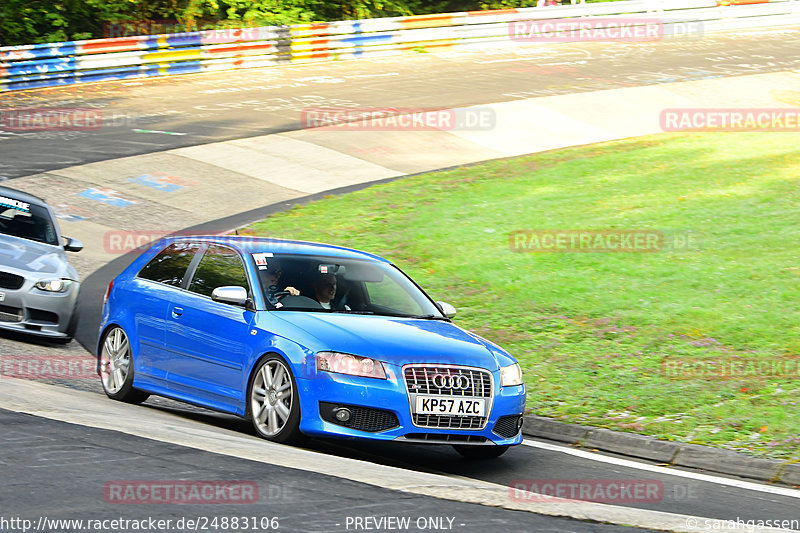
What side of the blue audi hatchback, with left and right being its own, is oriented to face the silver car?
back

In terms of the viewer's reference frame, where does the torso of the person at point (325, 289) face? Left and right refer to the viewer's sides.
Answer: facing the viewer and to the right of the viewer

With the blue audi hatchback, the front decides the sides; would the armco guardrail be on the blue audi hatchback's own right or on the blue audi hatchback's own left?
on the blue audi hatchback's own left

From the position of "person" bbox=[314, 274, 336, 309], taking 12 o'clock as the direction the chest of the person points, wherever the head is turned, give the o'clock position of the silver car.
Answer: The silver car is roughly at 6 o'clock from the person.

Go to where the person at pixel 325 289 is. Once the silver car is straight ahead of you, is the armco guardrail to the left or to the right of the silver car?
right

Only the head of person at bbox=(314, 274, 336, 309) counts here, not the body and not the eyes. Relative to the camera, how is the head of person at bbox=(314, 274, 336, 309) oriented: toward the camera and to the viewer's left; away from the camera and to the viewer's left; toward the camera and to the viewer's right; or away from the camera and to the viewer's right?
toward the camera and to the viewer's right
